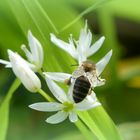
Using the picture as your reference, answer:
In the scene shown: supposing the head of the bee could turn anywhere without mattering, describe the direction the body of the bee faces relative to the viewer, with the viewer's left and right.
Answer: facing away from the viewer
